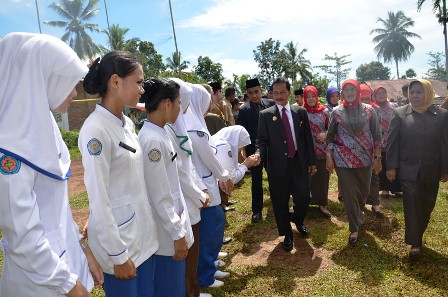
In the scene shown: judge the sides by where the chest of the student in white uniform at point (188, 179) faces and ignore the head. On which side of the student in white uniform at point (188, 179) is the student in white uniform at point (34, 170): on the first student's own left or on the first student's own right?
on the first student's own right

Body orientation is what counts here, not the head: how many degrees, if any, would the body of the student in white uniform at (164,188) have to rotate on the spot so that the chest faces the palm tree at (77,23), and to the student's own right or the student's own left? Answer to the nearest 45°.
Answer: approximately 90° to the student's own left

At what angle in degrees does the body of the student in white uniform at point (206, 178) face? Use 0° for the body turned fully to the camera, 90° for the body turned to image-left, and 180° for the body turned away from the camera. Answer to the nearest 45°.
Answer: approximately 270°

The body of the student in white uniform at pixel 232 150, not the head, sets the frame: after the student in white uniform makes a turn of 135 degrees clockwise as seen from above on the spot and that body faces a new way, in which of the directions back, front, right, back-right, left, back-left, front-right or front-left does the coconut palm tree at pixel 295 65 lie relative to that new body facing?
back-right

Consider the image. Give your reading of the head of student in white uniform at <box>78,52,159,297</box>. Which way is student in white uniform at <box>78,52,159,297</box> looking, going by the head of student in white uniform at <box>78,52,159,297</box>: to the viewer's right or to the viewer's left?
to the viewer's right

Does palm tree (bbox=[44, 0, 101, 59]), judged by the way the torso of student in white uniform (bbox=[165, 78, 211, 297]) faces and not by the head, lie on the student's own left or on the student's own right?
on the student's own left

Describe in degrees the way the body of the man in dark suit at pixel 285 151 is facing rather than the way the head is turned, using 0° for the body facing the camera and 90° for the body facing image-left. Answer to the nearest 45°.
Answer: approximately 0°

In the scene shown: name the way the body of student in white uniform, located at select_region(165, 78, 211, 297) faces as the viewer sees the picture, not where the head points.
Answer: to the viewer's right

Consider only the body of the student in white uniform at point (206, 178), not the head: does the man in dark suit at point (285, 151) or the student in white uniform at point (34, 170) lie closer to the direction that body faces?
the man in dark suit

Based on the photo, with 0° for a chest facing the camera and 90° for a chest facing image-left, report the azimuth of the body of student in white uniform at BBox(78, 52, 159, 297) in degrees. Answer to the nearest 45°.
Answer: approximately 315°

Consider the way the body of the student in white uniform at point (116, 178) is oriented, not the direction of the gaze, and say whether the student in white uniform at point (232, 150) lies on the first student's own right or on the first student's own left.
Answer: on the first student's own left

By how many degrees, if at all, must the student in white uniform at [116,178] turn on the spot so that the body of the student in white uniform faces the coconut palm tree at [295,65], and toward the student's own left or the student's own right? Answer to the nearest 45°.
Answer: approximately 90° to the student's own left
